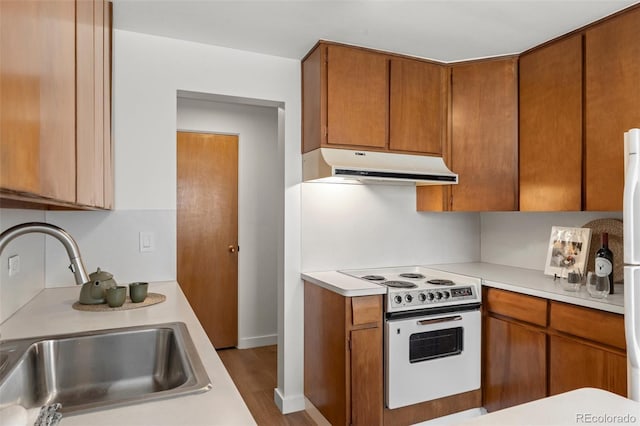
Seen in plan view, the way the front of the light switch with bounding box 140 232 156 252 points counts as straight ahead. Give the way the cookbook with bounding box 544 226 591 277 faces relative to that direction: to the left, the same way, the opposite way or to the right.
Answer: to the right

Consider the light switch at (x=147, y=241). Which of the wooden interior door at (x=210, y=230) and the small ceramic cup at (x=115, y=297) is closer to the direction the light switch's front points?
the small ceramic cup

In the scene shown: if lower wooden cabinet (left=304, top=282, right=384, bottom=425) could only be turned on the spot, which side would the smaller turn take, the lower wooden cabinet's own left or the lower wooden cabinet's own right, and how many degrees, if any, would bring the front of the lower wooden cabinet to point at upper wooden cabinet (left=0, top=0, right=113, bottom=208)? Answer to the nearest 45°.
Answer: approximately 45° to the lower wooden cabinet's own right

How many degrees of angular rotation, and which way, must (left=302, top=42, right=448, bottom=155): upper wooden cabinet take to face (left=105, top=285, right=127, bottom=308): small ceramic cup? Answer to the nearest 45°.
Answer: approximately 90° to its right

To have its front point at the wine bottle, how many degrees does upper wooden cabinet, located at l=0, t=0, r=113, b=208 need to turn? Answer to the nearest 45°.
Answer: approximately 45° to its left

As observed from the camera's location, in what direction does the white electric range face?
facing the viewer and to the right of the viewer

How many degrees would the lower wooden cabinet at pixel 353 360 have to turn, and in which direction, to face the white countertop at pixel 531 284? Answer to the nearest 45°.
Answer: approximately 45° to its left

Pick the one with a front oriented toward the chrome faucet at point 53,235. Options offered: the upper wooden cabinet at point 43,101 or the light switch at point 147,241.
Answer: the light switch

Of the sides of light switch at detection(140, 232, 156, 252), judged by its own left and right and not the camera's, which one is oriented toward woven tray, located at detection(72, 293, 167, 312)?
front

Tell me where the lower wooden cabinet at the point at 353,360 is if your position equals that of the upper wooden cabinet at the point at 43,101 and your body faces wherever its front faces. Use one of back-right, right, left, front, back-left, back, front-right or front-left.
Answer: left
